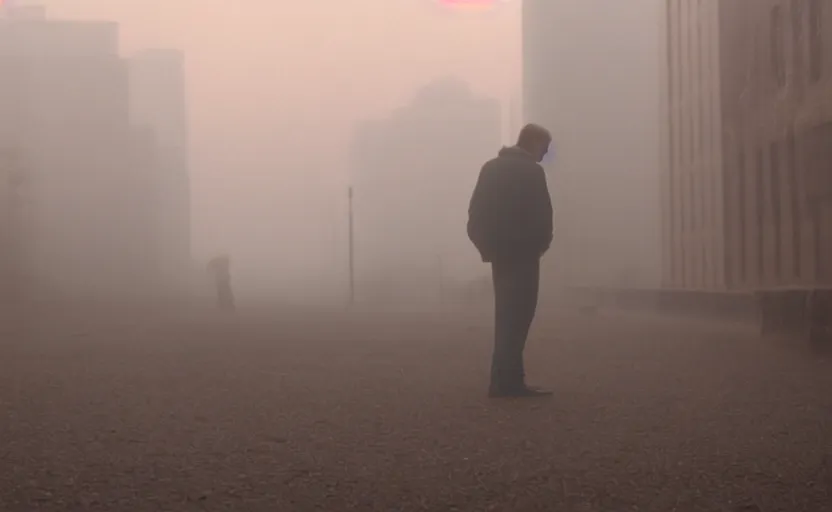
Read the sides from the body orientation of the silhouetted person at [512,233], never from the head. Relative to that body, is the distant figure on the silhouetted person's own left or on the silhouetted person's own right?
on the silhouetted person's own left

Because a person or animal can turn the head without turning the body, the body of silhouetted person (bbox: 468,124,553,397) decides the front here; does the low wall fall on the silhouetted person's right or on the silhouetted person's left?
on the silhouetted person's left

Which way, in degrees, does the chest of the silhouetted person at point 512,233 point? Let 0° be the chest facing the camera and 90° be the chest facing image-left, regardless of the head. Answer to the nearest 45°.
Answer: approximately 270°

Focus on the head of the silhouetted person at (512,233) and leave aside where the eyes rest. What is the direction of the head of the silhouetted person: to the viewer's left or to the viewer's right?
to the viewer's right

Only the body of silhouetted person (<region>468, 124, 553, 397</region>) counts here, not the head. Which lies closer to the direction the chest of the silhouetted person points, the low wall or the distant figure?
the low wall

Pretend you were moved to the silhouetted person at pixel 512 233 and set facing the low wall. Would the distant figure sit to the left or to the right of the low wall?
left
